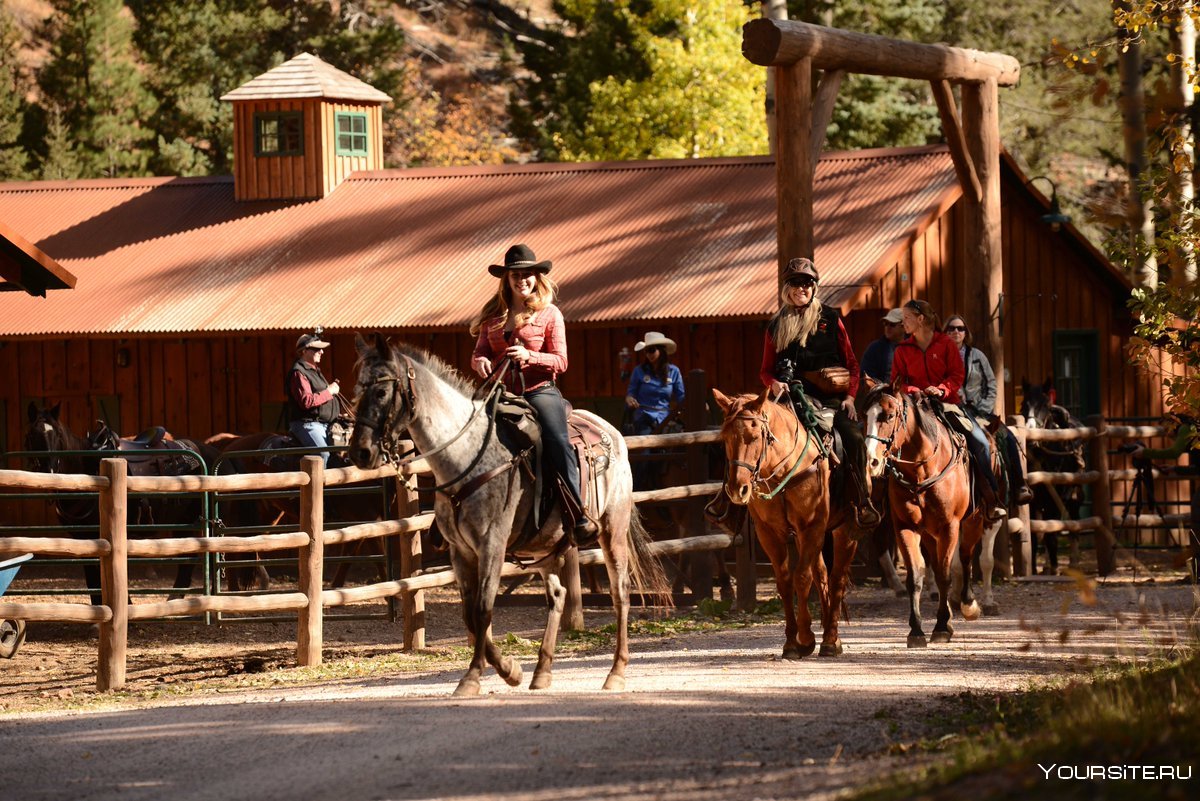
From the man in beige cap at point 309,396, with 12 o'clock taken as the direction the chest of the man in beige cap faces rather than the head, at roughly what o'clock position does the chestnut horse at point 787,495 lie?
The chestnut horse is roughly at 2 o'clock from the man in beige cap.

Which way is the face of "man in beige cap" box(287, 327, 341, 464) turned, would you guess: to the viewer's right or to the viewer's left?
to the viewer's right

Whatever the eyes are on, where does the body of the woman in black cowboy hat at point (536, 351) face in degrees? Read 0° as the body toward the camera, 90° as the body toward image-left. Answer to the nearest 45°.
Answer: approximately 45°

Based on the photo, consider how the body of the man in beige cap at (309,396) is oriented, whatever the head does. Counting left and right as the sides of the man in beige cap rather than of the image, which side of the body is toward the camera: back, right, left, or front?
right

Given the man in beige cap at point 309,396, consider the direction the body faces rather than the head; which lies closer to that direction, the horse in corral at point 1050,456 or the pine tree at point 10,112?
the horse in corral

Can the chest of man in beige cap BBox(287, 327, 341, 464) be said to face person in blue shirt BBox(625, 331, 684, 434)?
yes

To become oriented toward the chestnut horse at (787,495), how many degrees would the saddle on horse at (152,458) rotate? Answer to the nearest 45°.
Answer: approximately 135° to its left

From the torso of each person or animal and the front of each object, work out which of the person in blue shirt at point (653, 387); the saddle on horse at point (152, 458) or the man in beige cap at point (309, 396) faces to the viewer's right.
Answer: the man in beige cap

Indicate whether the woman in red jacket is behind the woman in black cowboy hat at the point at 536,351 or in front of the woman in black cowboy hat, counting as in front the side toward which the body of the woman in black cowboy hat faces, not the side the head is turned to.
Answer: behind
